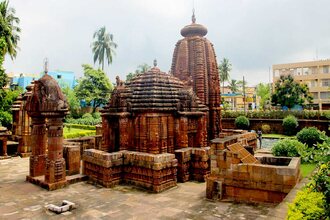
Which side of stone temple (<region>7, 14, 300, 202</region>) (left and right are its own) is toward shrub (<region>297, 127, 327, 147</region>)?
back

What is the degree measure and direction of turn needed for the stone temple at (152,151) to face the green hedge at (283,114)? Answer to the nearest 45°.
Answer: approximately 180°

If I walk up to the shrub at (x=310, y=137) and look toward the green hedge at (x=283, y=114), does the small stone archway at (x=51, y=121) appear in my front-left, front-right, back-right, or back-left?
back-left

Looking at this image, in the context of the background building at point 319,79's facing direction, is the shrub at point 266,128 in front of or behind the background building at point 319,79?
in front

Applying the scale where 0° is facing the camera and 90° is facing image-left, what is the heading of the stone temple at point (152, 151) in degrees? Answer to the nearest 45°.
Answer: approximately 45°

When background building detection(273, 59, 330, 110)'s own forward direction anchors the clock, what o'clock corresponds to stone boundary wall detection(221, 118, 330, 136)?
The stone boundary wall is roughly at 11 o'clock from the background building.

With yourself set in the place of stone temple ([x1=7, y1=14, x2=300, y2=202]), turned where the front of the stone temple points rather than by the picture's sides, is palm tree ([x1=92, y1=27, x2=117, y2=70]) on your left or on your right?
on your right

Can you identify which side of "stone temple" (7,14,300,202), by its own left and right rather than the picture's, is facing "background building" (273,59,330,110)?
back

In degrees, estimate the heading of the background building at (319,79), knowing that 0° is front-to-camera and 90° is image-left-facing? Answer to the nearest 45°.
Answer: approximately 45°

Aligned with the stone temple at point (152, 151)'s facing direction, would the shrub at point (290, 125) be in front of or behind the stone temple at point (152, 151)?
behind

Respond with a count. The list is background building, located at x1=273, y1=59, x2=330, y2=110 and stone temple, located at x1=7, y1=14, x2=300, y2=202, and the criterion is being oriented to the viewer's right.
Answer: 0

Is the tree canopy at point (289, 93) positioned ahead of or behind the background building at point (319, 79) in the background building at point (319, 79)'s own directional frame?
ahead

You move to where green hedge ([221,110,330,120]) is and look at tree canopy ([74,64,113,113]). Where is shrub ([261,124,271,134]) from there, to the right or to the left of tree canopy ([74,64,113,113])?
left
